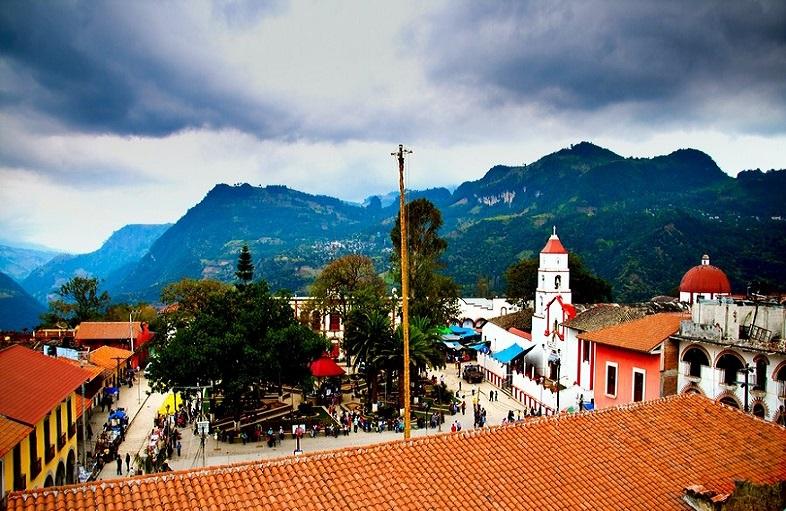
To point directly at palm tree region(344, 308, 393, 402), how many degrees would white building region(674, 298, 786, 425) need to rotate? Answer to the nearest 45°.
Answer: approximately 45° to its right

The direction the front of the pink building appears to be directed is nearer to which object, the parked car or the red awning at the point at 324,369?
the red awning

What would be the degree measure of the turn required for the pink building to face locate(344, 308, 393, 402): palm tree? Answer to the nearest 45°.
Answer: approximately 45° to its right

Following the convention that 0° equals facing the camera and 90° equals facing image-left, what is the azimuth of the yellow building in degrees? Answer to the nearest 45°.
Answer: approximately 315°

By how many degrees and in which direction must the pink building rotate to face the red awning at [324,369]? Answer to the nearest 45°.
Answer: approximately 45° to its right

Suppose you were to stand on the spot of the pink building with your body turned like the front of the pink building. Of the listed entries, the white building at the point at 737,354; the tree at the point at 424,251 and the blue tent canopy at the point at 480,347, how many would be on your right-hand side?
2
